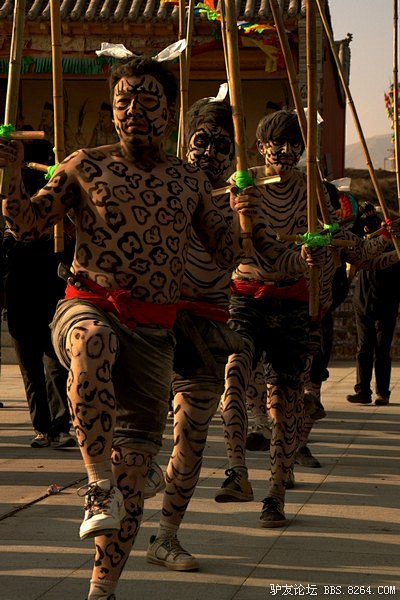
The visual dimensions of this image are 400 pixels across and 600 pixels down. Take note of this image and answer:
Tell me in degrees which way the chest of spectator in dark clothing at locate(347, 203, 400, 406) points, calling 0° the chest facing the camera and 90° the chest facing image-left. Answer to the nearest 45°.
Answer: approximately 45°

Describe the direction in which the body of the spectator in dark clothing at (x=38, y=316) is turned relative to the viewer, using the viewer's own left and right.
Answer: facing the viewer

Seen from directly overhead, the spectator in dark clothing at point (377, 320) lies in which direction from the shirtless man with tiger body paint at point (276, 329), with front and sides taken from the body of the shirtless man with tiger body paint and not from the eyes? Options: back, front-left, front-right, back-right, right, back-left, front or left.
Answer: back

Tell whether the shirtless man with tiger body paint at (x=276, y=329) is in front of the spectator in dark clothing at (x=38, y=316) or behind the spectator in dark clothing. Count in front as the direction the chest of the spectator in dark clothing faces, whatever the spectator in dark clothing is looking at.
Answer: in front

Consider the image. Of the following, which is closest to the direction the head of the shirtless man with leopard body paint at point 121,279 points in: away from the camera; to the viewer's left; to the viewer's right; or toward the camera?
toward the camera

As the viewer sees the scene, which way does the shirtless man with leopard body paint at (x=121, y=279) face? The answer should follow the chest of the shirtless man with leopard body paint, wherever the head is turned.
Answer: toward the camera

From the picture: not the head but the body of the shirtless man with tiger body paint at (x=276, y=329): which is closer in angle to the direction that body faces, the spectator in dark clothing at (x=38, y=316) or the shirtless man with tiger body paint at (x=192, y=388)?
the shirtless man with tiger body paint
